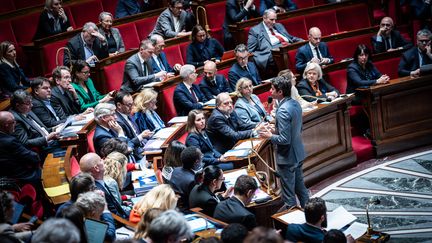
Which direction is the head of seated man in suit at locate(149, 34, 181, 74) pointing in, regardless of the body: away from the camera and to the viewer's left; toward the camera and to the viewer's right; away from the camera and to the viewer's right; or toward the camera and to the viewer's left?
toward the camera and to the viewer's right

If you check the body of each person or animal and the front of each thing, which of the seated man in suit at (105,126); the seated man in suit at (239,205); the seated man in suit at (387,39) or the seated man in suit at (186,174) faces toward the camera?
the seated man in suit at (387,39)

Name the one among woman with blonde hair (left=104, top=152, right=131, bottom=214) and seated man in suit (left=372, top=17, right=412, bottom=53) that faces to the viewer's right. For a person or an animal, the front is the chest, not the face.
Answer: the woman with blonde hair

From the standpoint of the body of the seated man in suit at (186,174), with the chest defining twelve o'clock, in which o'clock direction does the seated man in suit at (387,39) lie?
the seated man in suit at (387,39) is roughly at 12 o'clock from the seated man in suit at (186,174).

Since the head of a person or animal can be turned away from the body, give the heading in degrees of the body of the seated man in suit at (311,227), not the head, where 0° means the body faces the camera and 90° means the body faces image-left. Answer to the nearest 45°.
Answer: approximately 225°

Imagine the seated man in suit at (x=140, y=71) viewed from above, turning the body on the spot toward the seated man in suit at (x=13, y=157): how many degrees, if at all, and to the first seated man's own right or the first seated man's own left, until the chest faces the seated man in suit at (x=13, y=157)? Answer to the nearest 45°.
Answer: approximately 90° to the first seated man's own right

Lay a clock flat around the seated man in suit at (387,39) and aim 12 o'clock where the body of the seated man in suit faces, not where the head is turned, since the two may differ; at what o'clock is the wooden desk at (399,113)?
The wooden desk is roughly at 12 o'clock from the seated man in suit.

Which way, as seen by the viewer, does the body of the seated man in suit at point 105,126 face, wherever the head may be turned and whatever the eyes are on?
to the viewer's right

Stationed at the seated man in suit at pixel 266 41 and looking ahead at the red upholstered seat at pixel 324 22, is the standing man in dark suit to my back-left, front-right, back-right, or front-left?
back-right

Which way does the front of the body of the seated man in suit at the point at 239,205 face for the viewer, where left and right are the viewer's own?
facing away from the viewer and to the right of the viewer

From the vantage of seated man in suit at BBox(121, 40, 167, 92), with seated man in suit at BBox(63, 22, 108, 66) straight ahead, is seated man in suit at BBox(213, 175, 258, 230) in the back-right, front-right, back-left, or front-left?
back-left

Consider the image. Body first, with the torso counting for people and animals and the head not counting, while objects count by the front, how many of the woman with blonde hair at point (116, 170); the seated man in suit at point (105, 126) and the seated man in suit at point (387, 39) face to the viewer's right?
2

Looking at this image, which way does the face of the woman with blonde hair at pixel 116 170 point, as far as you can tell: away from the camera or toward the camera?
away from the camera

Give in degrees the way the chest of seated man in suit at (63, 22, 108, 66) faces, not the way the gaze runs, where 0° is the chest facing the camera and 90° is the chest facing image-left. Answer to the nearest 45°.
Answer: approximately 315°

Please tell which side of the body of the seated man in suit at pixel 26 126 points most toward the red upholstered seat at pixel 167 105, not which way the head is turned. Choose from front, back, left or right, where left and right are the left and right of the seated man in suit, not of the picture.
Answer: left

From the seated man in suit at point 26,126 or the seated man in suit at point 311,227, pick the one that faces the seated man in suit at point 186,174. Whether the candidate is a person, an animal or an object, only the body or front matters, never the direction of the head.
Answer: the seated man in suit at point 26,126
